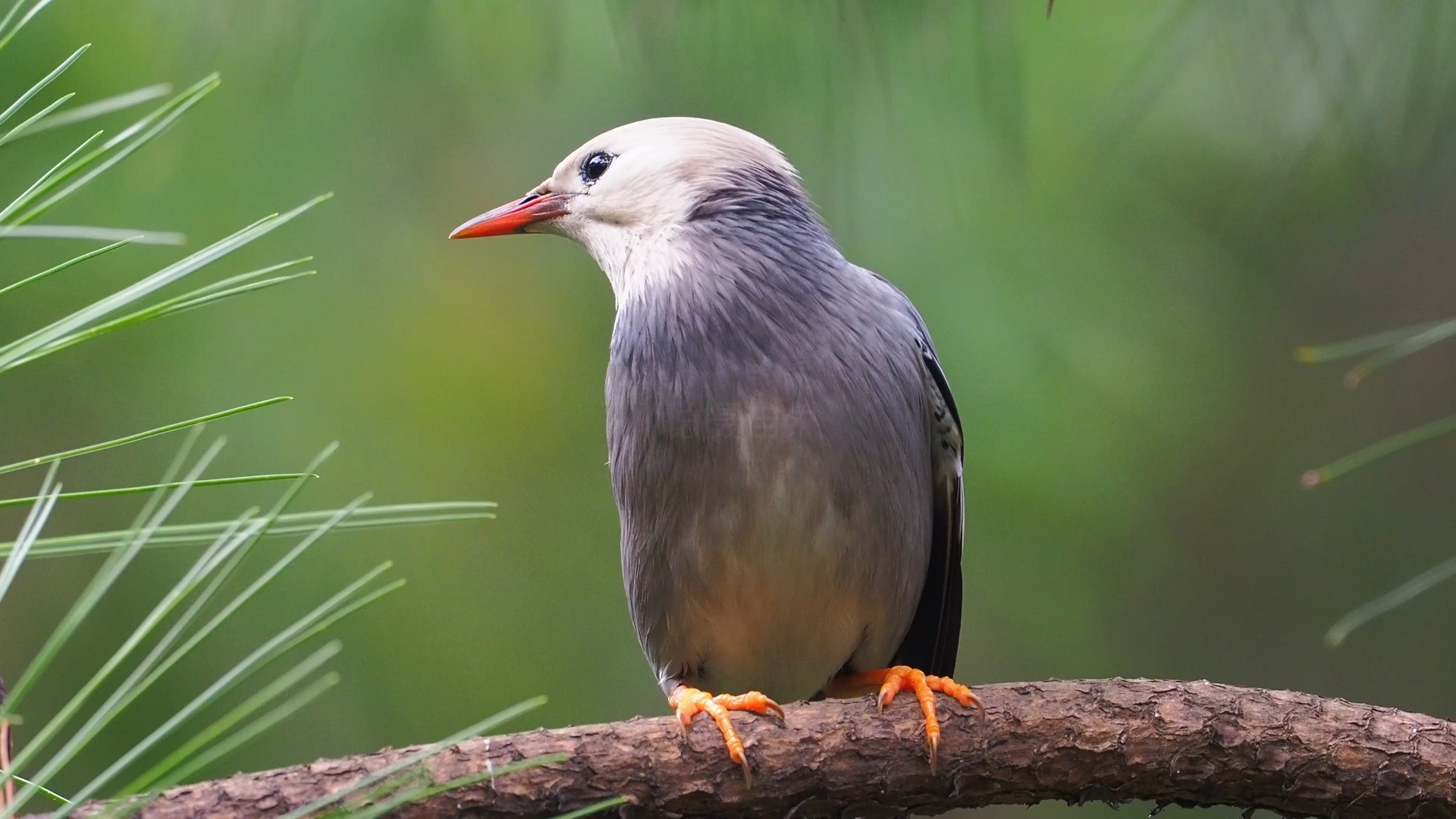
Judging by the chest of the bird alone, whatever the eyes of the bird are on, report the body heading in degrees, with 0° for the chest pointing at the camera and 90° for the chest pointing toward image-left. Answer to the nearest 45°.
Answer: approximately 45°
